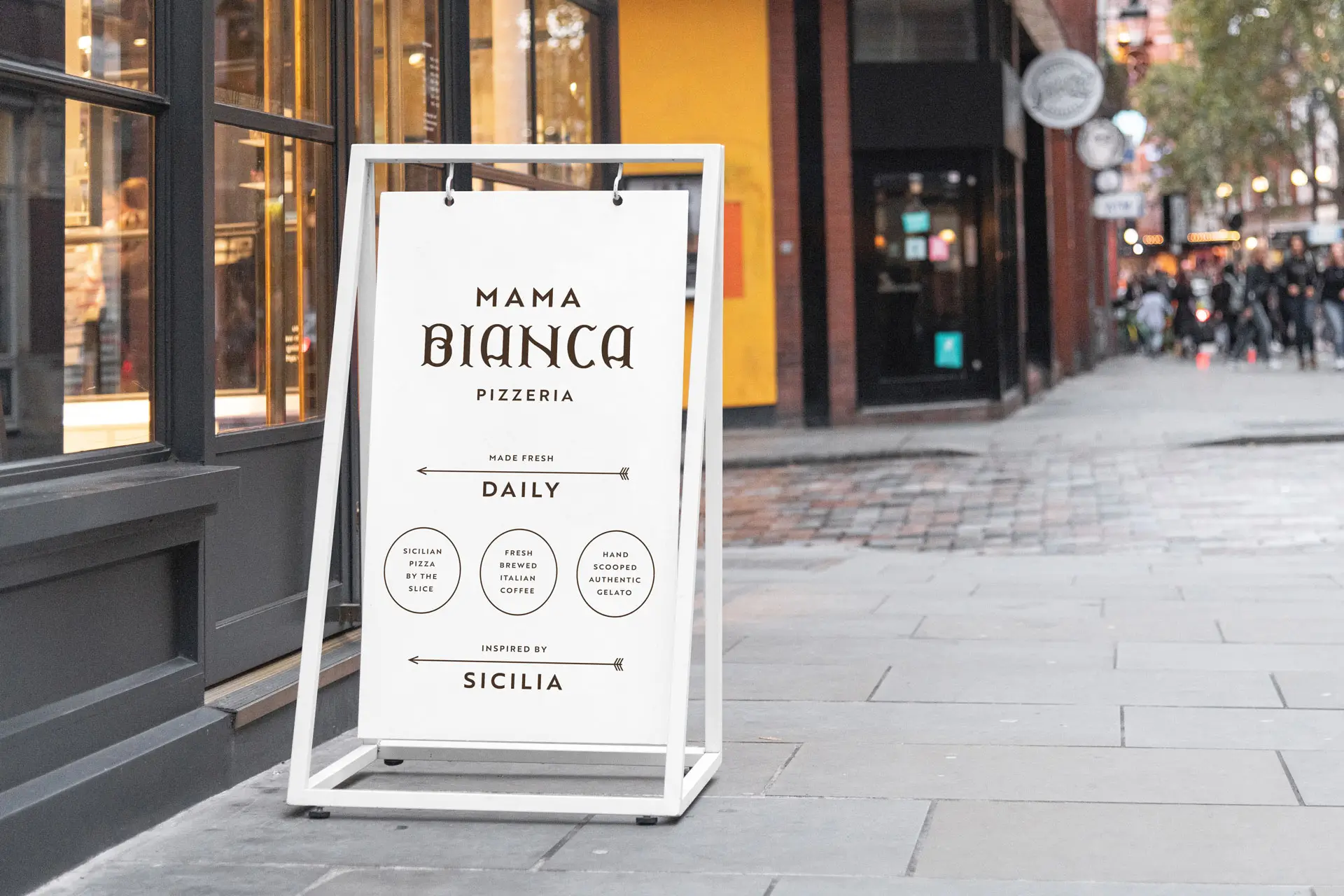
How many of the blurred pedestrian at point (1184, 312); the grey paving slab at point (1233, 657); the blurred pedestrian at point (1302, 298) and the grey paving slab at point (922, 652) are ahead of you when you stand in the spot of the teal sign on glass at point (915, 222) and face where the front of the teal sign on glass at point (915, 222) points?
2

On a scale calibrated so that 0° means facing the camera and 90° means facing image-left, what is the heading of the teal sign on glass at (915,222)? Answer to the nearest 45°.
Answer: approximately 0°

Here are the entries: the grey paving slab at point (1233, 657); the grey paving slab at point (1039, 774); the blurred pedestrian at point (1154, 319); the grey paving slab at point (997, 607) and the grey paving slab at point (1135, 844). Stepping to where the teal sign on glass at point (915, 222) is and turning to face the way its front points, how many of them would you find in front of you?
4

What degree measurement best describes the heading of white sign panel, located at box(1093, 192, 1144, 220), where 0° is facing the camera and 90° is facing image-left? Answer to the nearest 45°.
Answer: approximately 0°

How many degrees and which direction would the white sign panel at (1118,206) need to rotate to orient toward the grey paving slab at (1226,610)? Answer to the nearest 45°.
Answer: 0° — it already faces it

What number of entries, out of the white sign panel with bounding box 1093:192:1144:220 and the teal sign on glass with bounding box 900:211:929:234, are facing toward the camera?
2

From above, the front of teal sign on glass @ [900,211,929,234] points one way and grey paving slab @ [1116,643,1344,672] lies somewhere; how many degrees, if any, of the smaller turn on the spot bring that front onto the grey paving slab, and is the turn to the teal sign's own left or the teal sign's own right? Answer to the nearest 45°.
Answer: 0° — it already faces it
